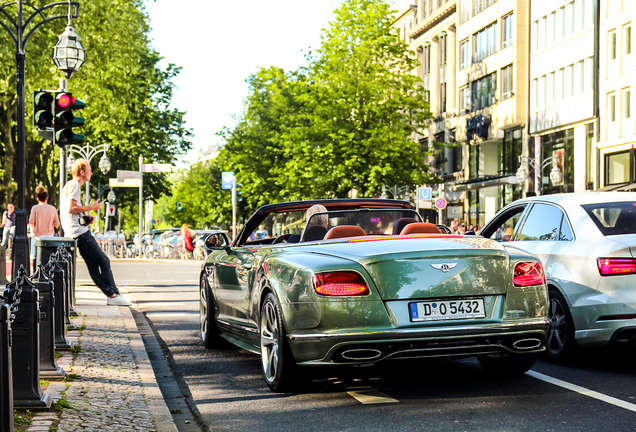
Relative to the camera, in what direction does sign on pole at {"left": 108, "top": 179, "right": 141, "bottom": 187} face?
facing the viewer

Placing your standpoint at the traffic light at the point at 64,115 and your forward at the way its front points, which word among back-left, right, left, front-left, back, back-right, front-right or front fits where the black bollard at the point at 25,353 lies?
front-right

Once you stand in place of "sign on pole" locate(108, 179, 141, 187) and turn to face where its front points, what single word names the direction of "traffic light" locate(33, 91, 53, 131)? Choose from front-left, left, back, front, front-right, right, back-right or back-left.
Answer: front

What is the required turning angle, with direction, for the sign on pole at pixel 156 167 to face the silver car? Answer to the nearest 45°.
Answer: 0° — it already faces it

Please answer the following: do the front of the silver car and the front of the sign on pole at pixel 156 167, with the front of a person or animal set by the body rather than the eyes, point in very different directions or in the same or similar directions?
very different directions

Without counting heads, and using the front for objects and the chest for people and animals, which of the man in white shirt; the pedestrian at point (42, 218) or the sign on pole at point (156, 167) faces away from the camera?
the pedestrian

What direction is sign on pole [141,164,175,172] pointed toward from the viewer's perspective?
toward the camera

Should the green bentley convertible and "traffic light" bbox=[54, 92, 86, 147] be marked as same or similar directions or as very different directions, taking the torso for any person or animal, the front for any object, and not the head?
very different directions

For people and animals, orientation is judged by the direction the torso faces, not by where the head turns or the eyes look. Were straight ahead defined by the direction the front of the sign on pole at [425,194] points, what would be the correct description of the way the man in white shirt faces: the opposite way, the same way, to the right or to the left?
to the left

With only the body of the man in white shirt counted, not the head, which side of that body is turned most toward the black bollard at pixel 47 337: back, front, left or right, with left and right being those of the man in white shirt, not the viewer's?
right

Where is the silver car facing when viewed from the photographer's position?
facing away from the viewer and to the left of the viewer

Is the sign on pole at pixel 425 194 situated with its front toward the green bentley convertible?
yes

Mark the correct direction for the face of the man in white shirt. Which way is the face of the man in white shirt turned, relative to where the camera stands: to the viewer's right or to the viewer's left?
to the viewer's right

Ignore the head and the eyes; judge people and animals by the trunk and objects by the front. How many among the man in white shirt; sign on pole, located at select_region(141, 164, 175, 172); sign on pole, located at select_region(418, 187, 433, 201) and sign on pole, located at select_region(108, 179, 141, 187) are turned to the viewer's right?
1

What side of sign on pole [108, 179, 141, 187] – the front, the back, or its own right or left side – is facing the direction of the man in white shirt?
front

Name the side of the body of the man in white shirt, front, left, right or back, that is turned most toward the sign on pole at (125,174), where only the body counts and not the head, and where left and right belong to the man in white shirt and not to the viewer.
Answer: left

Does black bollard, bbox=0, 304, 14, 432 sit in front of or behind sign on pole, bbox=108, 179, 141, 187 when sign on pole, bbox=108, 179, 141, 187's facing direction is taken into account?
in front

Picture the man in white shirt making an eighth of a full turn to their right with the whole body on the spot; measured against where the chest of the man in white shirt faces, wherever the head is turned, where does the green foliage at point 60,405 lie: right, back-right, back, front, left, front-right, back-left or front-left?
front-right

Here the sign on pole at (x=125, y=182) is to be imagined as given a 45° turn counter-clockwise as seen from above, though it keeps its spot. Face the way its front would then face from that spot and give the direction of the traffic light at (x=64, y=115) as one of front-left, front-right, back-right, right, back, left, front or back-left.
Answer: front-right

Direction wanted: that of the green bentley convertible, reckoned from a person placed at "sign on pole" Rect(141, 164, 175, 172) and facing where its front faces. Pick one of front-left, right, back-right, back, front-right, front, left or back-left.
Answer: front
